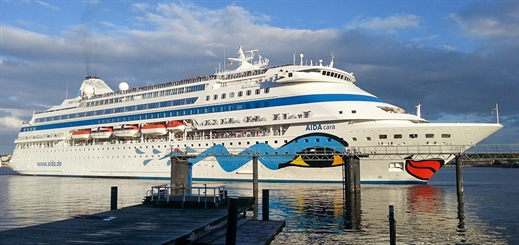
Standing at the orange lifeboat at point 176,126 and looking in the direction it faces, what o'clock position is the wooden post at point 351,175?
The wooden post is roughly at 2 o'clock from the orange lifeboat.

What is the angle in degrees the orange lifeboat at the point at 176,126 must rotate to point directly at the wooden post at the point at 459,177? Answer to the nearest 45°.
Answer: approximately 45° to its right

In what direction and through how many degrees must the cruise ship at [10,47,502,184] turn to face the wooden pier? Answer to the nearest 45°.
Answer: approximately 45° to its right

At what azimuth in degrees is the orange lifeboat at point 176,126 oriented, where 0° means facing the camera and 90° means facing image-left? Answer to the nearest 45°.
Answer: approximately 270°

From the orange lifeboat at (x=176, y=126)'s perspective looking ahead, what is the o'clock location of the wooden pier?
The wooden pier is roughly at 3 o'clock from the orange lifeboat.

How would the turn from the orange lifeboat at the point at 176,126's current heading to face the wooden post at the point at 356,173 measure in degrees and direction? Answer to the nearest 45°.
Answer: approximately 45° to its right

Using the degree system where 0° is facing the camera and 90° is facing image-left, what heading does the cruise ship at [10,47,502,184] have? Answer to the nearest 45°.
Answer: approximately 315°

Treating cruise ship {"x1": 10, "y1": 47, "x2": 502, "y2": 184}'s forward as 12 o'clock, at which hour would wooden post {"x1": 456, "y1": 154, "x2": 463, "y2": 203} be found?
The wooden post is roughly at 12 o'clock from the cruise ship.

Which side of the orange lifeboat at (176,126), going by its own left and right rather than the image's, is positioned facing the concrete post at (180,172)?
right
